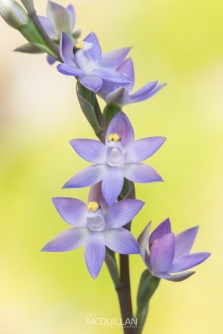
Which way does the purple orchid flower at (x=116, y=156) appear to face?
toward the camera

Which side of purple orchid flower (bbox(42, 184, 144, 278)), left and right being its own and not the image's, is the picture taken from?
front

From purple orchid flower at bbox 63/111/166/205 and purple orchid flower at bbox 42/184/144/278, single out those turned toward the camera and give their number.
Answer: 2

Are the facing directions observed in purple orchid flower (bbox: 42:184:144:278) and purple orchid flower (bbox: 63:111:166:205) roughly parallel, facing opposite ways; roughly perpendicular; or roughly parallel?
roughly parallel
